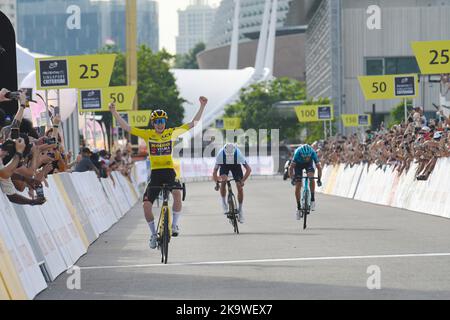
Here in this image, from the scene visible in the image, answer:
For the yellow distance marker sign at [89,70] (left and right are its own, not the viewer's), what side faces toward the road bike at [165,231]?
front

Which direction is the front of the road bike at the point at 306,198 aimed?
toward the camera

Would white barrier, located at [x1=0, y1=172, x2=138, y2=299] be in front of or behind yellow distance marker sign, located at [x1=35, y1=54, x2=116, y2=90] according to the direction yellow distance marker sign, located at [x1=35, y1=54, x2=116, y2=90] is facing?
in front

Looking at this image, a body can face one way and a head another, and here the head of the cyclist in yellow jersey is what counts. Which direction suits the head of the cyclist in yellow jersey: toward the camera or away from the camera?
toward the camera

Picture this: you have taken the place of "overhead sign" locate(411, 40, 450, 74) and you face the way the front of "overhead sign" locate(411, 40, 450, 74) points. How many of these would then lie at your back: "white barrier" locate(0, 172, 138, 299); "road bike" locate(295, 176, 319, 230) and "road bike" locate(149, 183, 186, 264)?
0

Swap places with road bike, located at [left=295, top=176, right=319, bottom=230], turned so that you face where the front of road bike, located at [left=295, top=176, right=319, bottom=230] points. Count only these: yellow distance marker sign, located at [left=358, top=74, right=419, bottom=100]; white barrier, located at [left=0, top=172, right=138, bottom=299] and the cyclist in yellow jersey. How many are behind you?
1

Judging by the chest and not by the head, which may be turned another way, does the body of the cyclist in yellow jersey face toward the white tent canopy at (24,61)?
no

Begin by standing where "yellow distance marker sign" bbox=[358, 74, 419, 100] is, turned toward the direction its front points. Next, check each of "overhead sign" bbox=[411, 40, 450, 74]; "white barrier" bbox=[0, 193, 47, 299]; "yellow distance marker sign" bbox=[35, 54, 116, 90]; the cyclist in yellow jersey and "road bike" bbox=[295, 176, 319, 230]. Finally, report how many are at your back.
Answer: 0

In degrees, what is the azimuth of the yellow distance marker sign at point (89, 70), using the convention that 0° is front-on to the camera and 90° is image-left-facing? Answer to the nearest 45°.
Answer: approximately 0°

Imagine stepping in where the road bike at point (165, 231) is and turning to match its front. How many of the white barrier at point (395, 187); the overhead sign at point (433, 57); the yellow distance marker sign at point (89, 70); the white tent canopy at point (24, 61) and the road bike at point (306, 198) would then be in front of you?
0

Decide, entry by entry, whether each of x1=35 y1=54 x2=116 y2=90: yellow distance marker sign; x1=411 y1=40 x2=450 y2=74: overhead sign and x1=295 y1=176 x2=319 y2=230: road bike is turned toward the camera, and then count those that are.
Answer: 3

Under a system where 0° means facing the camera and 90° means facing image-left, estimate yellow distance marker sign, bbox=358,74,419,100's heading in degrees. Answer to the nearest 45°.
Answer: approximately 0°

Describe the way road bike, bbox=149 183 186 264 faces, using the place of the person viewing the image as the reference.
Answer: facing the viewer

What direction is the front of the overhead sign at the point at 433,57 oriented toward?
toward the camera

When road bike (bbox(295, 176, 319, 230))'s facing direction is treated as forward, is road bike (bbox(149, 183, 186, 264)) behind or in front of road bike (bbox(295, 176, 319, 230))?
in front

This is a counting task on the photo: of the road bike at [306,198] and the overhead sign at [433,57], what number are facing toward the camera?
2
